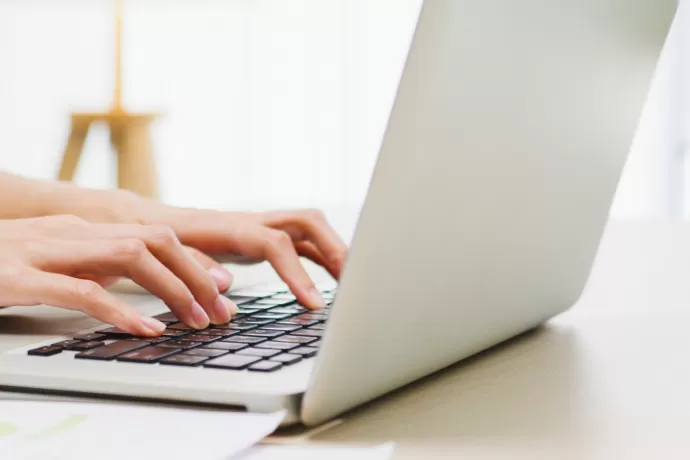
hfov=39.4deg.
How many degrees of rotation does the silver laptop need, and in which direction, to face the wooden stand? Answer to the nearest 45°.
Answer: approximately 45° to its right

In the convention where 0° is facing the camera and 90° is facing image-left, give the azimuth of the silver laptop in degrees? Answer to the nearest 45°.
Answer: approximately 135°
